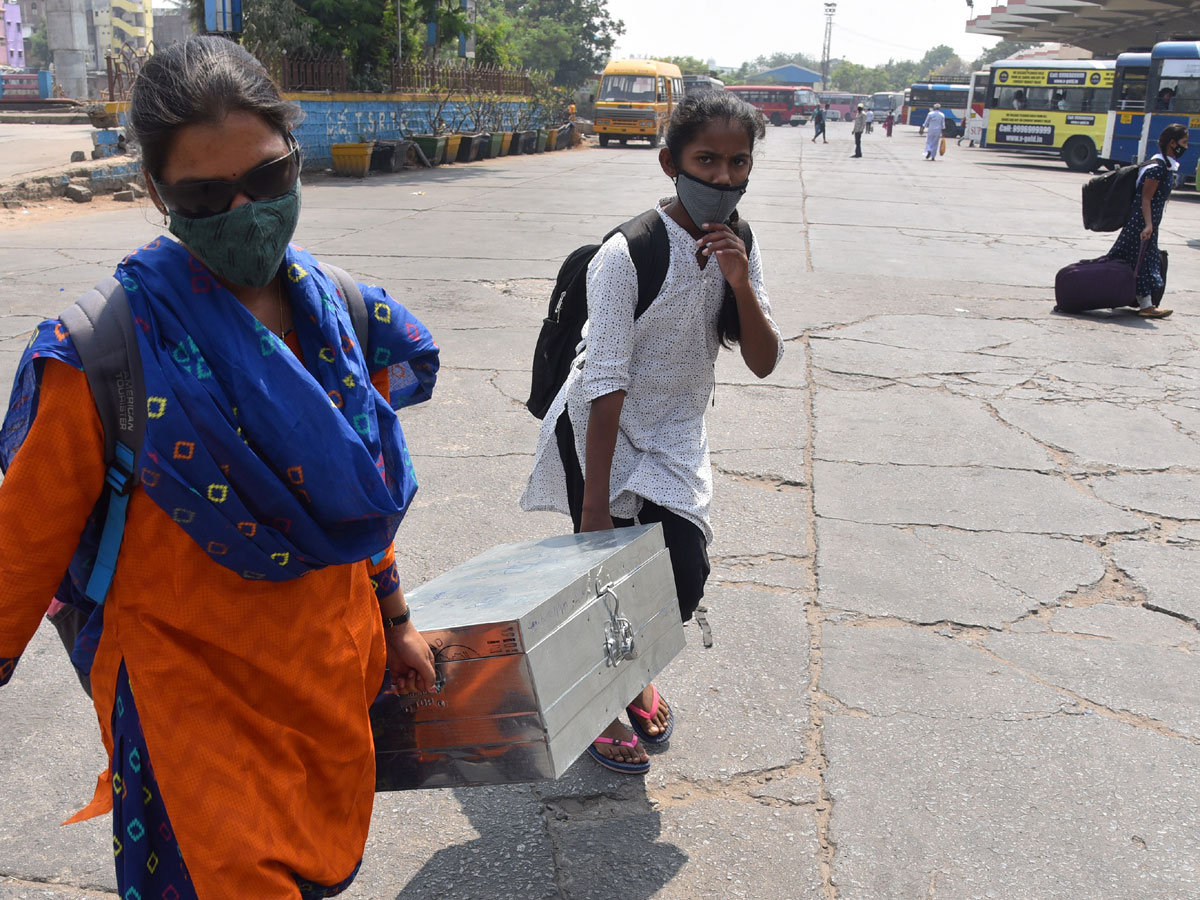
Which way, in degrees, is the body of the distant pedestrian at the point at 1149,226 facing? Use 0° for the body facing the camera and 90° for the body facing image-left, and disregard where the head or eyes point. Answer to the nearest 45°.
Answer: approximately 270°

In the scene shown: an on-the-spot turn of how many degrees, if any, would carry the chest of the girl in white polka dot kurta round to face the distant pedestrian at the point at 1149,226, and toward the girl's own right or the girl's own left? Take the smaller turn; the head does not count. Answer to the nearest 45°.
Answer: approximately 90° to the girl's own left

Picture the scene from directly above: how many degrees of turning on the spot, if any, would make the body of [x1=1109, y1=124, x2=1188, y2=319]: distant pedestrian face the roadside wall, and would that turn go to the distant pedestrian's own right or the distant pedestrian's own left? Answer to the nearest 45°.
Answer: approximately 135° to the distant pedestrian's own left

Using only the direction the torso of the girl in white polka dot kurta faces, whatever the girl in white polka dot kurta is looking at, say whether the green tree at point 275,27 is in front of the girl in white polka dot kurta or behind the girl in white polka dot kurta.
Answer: behind

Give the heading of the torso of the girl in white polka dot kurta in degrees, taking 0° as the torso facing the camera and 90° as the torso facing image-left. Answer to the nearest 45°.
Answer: approximately 315°

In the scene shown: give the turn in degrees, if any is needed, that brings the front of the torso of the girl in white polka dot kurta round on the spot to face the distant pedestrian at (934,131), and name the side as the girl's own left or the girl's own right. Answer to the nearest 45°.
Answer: approximately 135° to the girl's own left

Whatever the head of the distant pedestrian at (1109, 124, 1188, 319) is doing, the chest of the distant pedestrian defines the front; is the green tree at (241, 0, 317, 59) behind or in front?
behind

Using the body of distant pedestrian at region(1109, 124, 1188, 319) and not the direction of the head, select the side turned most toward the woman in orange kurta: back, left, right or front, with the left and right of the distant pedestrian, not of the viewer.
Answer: right
